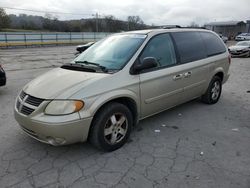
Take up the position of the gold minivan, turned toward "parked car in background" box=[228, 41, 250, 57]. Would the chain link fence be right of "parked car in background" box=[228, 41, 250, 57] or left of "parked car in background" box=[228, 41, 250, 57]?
left

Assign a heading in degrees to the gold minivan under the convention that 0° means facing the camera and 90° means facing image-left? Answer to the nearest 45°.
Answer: approximately 45°

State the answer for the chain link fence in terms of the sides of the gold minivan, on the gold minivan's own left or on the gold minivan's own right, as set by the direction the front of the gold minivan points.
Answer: on the gold minivan's own right

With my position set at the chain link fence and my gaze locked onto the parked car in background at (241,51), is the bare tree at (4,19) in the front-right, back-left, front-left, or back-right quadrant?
back-left

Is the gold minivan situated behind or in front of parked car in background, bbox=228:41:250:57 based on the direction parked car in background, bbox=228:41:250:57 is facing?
in front

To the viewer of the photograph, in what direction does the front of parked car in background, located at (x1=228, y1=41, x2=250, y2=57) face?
facing the viewer and to the left of the viewer

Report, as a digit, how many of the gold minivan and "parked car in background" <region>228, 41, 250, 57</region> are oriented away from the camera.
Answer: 0
